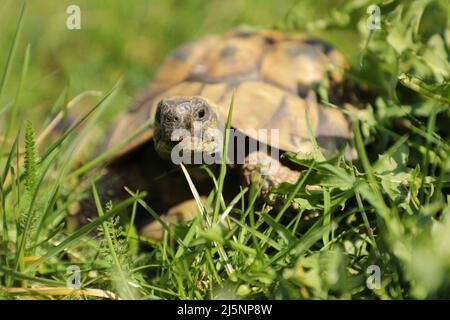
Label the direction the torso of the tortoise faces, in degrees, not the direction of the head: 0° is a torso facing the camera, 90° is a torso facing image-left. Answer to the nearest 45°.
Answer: approximately 45°
